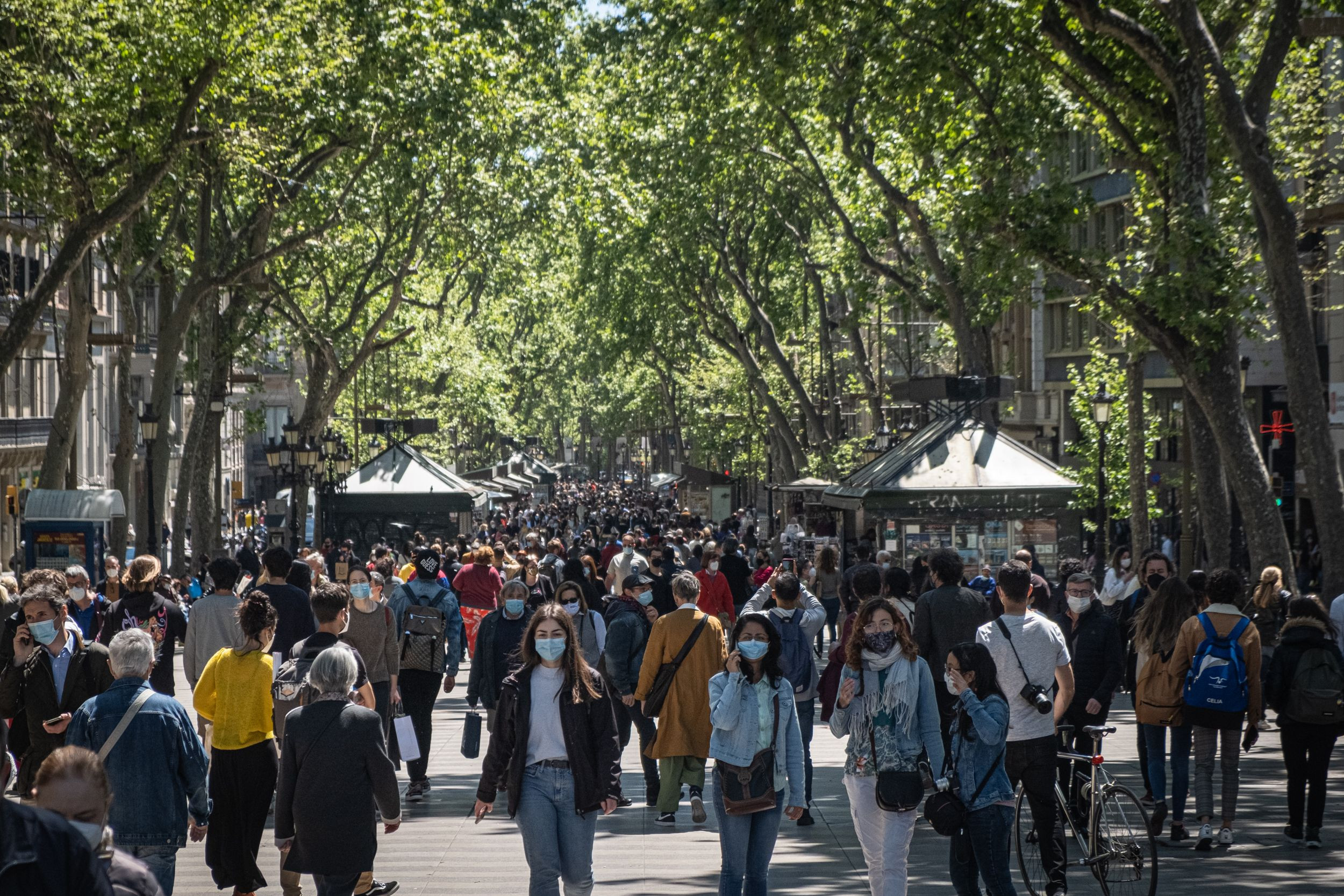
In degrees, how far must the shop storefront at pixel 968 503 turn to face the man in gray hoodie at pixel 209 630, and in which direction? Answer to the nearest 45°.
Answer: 0° — it already faces them

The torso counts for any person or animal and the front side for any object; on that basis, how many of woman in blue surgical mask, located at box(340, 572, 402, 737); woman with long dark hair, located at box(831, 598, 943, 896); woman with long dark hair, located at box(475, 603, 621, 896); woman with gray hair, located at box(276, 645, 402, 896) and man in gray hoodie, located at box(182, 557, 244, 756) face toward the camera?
3

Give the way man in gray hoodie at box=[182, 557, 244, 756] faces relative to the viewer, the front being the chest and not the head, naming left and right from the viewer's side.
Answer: facing away from the viewer

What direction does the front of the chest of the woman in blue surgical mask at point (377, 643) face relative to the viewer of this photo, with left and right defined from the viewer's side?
facing the viewer

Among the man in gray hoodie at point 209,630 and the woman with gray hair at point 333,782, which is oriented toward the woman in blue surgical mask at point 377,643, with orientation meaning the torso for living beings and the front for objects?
the woman with gray hair

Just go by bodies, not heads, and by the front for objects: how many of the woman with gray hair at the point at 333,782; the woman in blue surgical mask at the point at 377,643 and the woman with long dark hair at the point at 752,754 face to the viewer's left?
0

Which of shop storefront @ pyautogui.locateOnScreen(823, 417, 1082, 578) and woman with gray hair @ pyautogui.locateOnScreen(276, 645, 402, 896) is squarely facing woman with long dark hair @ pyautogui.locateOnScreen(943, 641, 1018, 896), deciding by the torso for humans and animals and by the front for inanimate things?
the shop storefront

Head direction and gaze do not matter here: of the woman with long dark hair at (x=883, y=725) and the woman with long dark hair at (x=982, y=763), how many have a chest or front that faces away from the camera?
0

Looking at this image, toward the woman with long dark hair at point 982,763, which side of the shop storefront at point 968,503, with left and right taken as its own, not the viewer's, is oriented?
front

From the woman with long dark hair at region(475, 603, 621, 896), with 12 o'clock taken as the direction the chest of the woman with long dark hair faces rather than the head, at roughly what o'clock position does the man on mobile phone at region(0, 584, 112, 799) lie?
The man on mobile phone is roughly at 4 o'clock from the woman with long dark hair.

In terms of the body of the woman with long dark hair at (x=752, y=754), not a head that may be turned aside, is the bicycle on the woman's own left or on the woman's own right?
on the woman's own left

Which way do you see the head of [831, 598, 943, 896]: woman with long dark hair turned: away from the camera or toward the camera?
toward the camera

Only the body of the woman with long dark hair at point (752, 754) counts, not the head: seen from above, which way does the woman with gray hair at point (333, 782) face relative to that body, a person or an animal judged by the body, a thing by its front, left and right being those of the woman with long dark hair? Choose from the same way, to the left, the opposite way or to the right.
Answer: the opposite way

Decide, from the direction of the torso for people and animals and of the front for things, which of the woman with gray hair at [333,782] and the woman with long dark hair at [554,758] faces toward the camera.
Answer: the woman with long dark hair

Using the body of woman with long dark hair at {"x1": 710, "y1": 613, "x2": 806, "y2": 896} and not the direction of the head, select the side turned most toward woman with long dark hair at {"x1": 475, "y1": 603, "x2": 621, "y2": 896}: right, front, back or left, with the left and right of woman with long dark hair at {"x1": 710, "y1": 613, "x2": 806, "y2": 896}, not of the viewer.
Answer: right

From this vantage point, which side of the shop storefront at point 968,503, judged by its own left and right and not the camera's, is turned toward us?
front

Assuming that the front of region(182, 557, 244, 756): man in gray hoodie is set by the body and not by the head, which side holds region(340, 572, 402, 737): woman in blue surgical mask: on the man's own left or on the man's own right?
on the man's own right

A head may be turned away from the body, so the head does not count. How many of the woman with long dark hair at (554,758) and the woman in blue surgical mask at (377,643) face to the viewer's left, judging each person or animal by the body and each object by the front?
0
